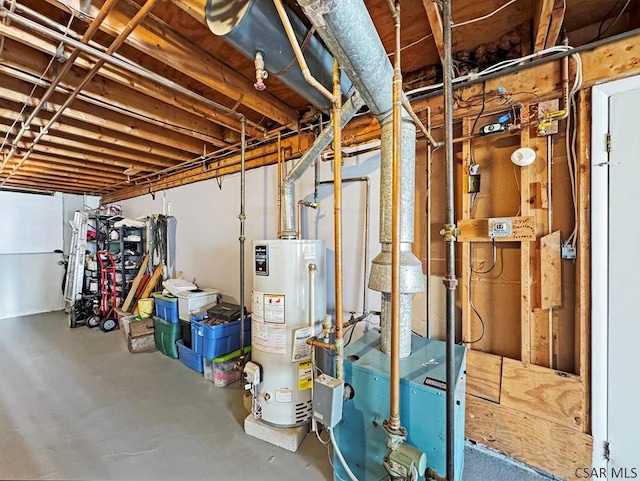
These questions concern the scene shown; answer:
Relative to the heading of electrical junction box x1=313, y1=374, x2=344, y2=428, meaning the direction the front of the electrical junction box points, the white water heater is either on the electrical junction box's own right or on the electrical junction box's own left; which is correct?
on the electrical junction box's own right

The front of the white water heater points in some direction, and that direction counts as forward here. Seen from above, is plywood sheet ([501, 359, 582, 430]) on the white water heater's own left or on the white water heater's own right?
on the white water heater's own left

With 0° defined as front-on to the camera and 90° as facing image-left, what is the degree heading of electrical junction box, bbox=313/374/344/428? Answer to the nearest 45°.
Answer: approximately 45°

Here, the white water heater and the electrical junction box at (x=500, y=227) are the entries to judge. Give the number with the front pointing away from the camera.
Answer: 0

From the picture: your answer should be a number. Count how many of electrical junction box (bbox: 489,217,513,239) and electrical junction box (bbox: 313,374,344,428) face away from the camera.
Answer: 0

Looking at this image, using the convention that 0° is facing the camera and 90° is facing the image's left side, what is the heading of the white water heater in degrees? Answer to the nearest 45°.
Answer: approximately 45°

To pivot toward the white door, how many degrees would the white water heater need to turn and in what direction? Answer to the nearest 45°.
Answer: approximately 135° to its left

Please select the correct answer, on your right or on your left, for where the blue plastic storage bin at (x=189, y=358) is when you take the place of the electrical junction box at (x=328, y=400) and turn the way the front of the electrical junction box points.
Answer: on your right

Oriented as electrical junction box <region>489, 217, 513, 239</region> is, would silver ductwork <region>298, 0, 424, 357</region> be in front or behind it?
in front

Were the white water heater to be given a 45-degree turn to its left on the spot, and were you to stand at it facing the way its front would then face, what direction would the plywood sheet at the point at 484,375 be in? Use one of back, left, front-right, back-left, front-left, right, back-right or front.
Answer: left

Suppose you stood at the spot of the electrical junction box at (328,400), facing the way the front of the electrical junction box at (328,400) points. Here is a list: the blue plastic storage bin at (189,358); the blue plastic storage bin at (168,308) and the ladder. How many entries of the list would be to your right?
3

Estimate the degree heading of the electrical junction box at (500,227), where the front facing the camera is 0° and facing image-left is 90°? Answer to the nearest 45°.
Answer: approximately 0°
